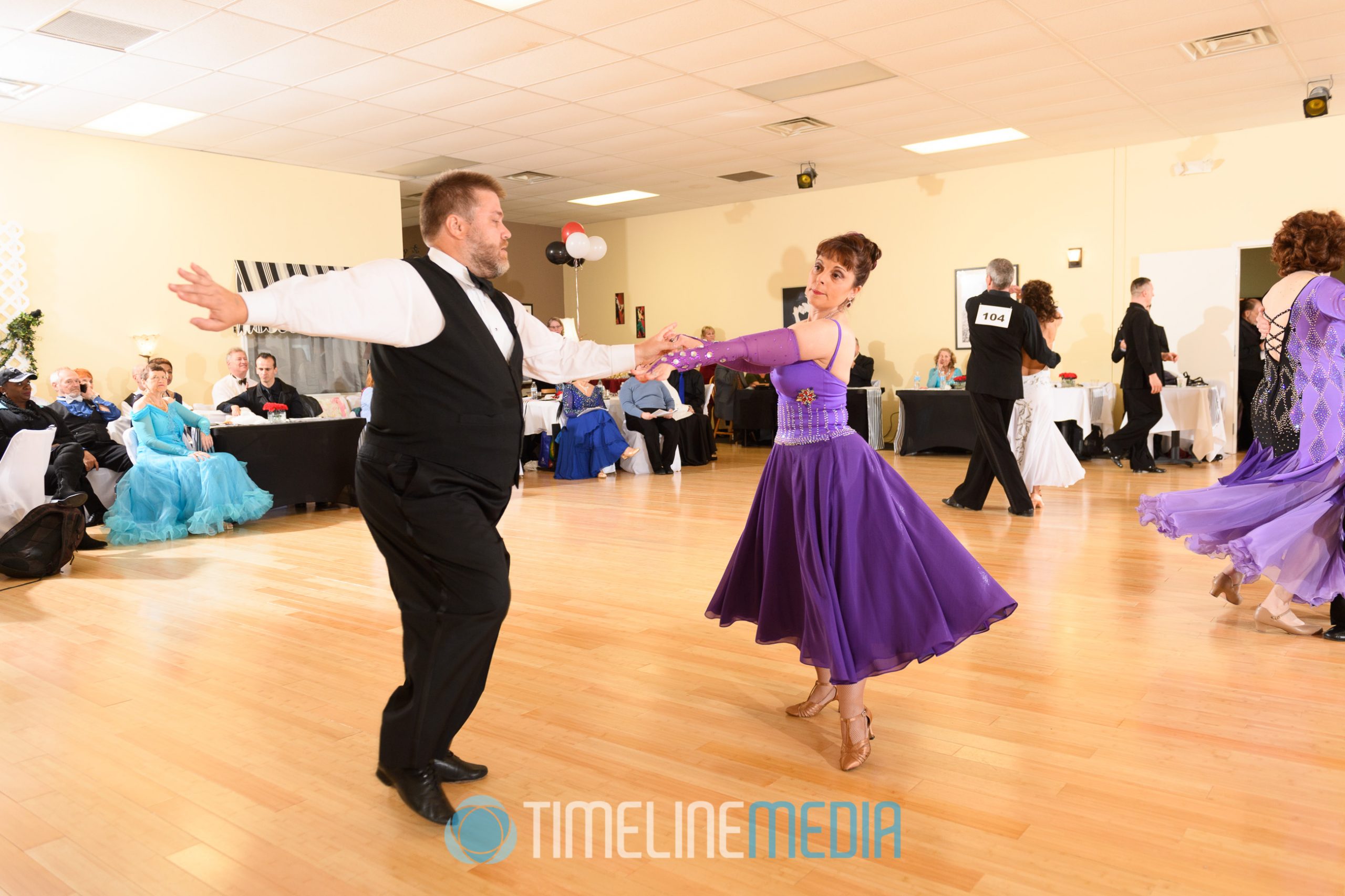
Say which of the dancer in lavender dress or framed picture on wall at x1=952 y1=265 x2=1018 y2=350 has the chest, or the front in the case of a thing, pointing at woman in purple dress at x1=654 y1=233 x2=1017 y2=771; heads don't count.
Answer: the framed picture on wall

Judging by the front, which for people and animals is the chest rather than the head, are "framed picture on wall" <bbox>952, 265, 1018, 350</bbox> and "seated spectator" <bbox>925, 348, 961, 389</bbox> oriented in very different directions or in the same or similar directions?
same or similar directions

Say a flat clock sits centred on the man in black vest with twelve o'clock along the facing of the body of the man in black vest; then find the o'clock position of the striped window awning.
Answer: The striped window awning is roughly at 7 o'clock from the man in black vest.

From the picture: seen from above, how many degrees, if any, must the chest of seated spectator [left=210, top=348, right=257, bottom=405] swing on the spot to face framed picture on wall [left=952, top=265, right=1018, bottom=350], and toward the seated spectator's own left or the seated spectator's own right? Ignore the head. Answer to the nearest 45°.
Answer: approximately 45° to the seated spectator's own left

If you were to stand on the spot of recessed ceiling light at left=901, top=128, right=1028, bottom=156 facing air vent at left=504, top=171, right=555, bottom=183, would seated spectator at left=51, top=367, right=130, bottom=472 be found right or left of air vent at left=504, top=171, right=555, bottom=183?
left

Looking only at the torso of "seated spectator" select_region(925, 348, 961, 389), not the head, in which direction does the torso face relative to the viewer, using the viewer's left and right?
facing the viewer

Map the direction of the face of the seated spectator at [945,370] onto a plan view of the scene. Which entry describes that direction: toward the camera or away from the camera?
toward the camera

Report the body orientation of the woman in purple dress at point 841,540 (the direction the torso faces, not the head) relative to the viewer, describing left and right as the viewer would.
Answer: facing the viewer and to the left of the viewer

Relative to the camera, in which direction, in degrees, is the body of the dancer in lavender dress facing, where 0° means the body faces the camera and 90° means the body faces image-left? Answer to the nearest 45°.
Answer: approximately 225°

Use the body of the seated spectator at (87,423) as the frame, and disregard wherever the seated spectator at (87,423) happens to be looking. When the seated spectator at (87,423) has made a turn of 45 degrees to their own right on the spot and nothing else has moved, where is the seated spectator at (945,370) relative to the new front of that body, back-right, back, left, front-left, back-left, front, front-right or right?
left

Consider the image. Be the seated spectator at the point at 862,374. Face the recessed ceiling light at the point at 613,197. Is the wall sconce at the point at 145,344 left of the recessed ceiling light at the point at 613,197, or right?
left

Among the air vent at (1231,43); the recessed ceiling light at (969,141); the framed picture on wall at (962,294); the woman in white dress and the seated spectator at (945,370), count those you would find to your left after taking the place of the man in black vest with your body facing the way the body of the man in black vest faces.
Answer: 5

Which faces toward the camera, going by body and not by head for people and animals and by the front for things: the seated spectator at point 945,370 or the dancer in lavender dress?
the seated spectator

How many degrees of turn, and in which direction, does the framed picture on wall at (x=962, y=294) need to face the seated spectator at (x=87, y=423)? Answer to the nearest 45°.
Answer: approximately 45° to its right

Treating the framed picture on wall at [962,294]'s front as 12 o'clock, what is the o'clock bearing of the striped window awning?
The striped window awning is roughly at 2 o'clock from the framed picture on wall.

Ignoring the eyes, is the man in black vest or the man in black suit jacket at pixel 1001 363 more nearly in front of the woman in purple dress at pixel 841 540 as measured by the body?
the man in black vest

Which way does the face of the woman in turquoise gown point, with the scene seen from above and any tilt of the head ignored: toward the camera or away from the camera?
toward the camera

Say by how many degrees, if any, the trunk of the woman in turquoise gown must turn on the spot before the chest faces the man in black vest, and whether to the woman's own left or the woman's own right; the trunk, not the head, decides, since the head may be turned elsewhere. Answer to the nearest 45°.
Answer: approximately 45° to the woman's own right

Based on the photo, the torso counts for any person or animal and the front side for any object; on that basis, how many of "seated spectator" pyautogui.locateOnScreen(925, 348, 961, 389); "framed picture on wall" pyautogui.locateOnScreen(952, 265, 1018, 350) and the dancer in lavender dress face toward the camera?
2
